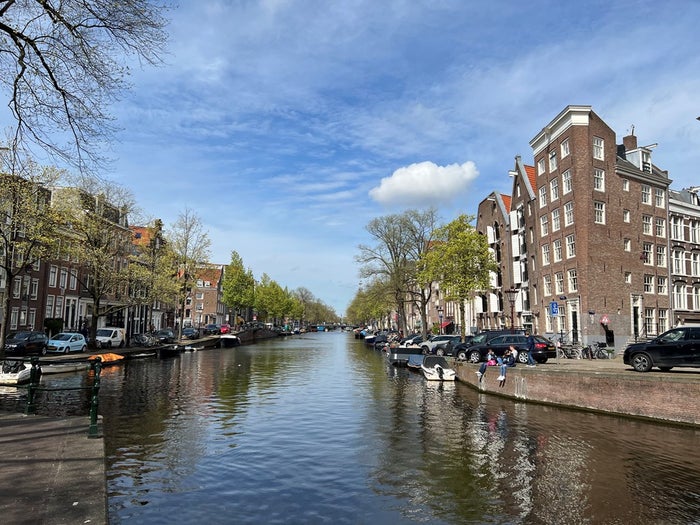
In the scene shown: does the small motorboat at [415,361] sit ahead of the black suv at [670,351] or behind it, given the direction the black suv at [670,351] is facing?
ahead

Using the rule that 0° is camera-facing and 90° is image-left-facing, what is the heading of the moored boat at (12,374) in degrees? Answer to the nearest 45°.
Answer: approximately 270°

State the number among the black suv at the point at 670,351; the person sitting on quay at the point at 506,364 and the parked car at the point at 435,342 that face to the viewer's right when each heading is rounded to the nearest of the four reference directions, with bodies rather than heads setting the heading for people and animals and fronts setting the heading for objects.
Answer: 0

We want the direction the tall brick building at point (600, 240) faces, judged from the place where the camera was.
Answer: facing the viewer and to the left of the viewer

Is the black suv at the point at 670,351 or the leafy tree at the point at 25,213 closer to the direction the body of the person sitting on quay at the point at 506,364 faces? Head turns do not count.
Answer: the leafy tree

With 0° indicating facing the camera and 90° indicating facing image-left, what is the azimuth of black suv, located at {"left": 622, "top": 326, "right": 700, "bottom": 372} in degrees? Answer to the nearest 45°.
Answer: approximately 90°

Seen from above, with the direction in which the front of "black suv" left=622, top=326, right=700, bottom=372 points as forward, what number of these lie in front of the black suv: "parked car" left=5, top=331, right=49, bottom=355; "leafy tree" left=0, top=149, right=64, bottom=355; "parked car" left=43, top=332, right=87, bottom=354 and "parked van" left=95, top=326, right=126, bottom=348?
4

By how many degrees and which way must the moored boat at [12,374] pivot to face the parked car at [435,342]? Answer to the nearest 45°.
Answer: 0° — it already faces it

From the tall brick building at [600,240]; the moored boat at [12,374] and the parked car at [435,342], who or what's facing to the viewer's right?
the moored boat

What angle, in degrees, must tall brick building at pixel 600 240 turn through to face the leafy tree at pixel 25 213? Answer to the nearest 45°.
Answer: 0° — it already faces it

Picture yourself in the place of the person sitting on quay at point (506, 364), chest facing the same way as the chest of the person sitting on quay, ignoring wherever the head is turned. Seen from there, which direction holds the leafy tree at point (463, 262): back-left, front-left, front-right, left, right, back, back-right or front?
back-right
